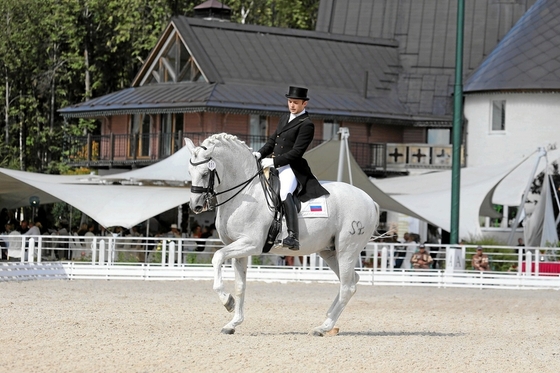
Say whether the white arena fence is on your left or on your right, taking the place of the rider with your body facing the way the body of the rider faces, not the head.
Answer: on your right

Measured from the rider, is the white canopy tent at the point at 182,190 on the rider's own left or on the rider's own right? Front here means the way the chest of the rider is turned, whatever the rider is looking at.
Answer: on the rider's own right

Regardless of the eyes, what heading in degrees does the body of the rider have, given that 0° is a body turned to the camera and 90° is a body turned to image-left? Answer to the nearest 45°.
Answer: approximately 45°

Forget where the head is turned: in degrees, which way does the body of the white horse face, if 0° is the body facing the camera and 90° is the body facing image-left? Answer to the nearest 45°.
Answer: approximately 90°

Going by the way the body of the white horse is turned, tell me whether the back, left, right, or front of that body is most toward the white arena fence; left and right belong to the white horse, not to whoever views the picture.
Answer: right

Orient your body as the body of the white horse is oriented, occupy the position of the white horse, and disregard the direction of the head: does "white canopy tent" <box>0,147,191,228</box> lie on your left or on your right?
on your right

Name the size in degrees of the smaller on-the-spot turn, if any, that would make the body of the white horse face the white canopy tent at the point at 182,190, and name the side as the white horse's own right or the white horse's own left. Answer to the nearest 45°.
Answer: approximately 90° to the white horse's own right

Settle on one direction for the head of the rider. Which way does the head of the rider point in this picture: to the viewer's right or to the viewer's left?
to the viewer's left
